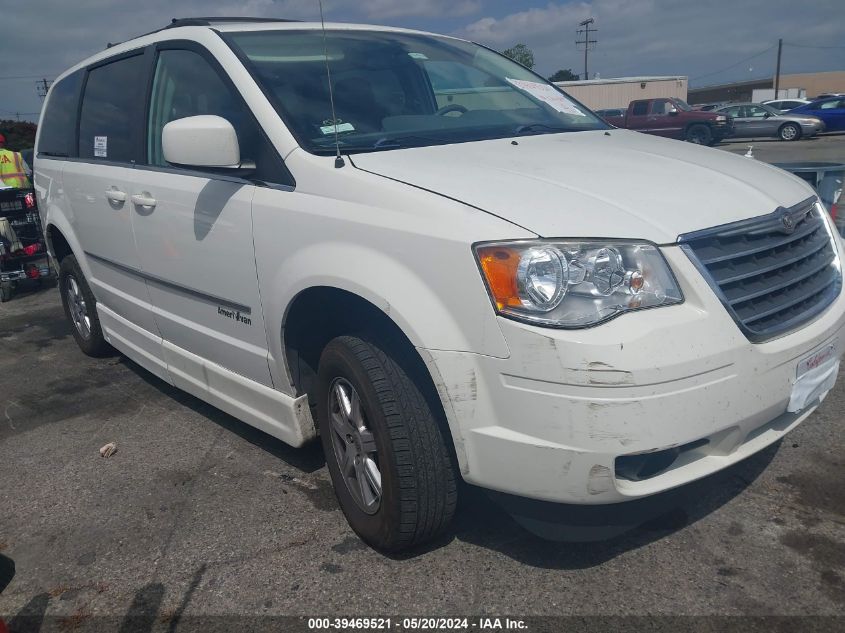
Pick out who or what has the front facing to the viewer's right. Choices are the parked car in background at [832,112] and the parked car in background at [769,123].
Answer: the parked car in background at [769,123]

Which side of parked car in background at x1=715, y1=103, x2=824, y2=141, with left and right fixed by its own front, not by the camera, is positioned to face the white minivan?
right

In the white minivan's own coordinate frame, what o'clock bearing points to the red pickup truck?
The red pickup truck is roughly at 8 o'clock from the white minivan.

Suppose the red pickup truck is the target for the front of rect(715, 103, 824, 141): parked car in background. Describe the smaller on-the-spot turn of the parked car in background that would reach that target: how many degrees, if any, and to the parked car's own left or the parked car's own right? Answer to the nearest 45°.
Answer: approximately 135° to the parked car's own right

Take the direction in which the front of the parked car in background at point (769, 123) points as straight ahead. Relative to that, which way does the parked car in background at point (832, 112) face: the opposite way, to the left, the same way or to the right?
the opposite way

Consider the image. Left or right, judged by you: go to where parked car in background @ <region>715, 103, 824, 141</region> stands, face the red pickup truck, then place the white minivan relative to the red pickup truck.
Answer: left

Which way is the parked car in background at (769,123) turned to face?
to the viewer's right

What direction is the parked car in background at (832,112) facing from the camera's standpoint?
to the viewer's left
